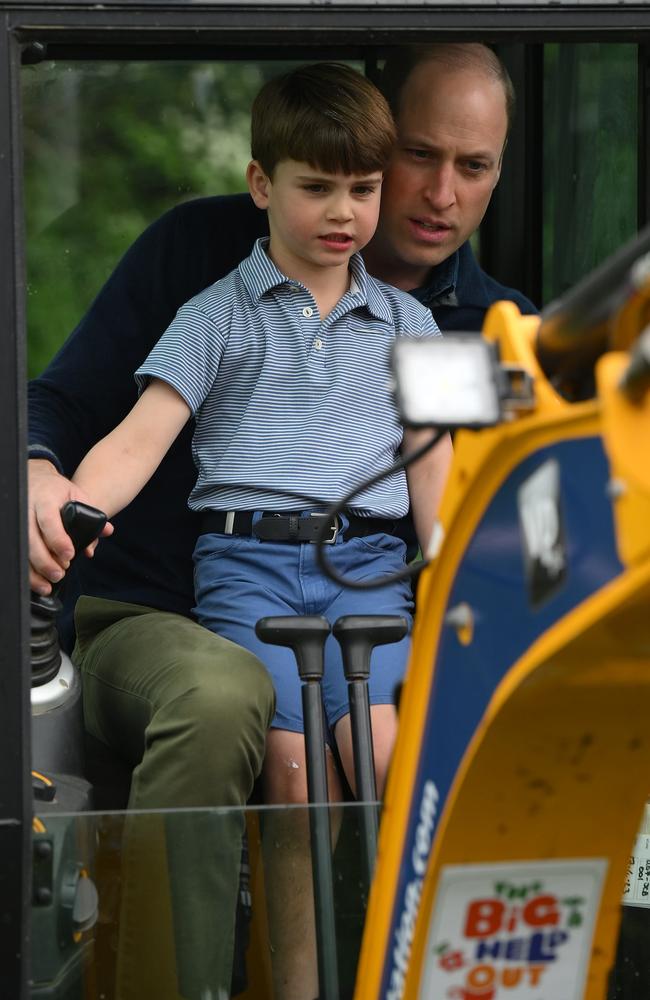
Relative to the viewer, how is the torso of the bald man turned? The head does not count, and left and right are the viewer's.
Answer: facing the viewer and to the right of the viewer

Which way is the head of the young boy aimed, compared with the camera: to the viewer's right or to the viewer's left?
to the viewer's right

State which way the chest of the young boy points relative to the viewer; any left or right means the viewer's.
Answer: facing the viewer
